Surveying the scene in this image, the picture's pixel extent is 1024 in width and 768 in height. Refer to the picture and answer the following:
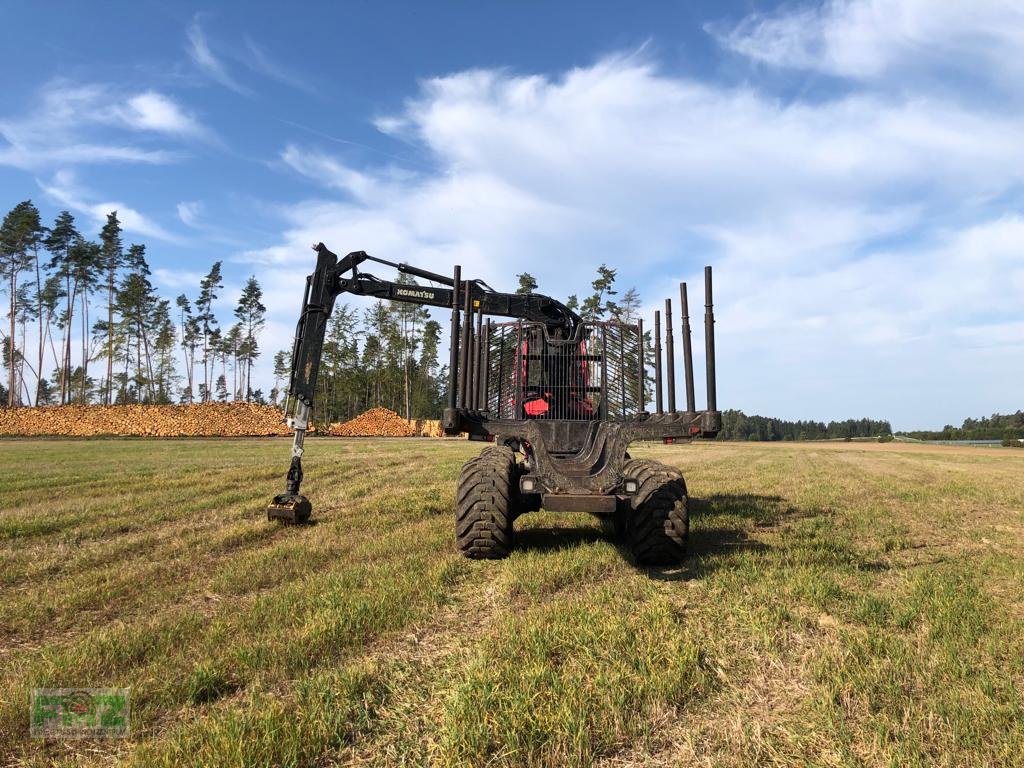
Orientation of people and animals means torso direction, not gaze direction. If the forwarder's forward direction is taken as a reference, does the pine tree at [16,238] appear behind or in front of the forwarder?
in front

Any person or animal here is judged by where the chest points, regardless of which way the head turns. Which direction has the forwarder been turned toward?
away from the camera
